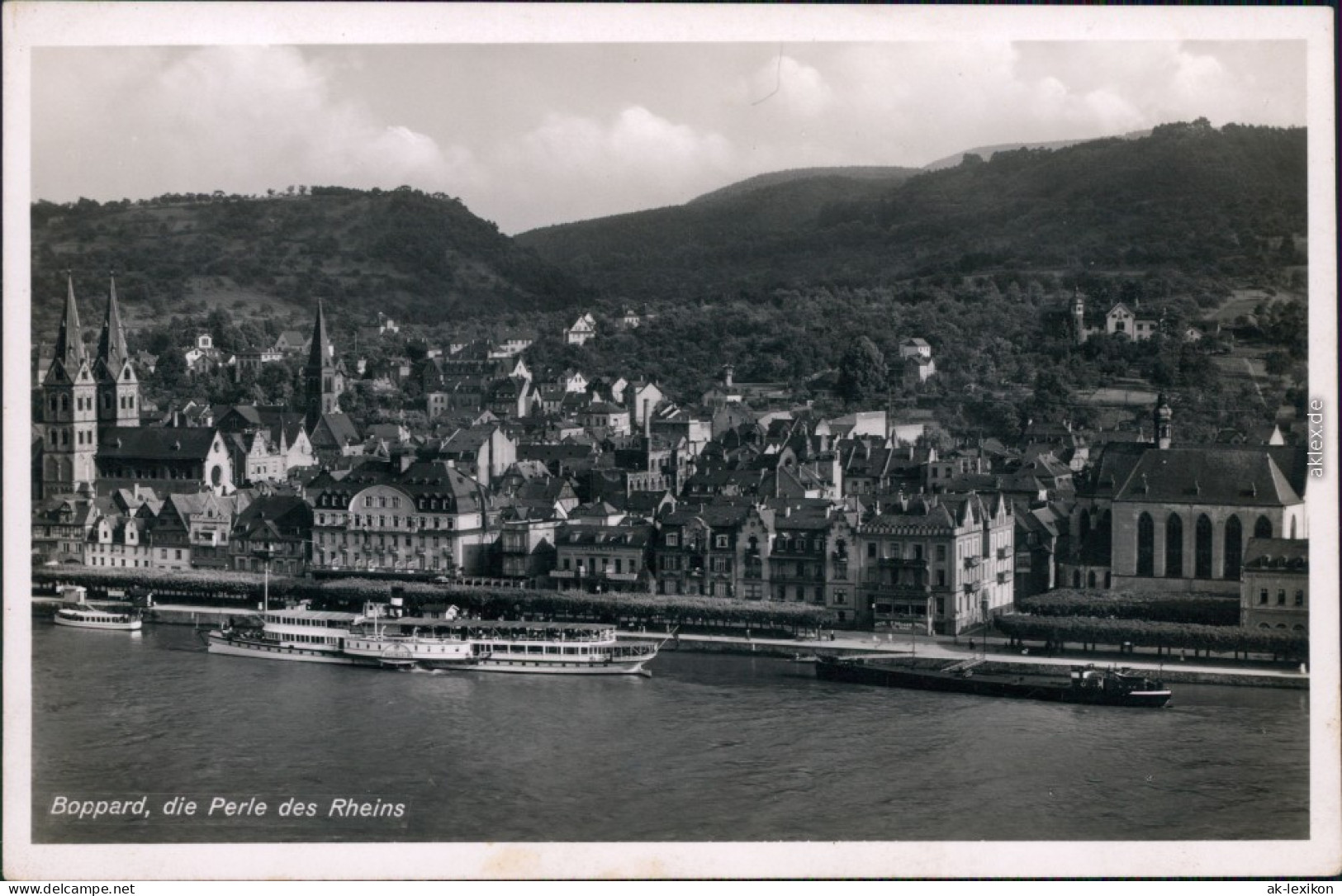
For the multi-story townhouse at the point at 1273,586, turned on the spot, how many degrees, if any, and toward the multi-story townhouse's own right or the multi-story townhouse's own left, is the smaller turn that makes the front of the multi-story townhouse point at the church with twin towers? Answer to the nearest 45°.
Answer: approximately 90° to the multi-story townhouse's own right

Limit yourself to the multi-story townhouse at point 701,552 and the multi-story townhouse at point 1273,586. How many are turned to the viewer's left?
0

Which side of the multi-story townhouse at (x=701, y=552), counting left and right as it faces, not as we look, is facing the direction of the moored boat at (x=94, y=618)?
right

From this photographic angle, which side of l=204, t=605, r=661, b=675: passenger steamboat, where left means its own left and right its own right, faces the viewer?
left

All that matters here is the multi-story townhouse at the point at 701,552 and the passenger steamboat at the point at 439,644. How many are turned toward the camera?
1

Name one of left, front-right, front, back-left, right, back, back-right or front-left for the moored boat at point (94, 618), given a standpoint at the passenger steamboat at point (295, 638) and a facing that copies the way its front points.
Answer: front-right

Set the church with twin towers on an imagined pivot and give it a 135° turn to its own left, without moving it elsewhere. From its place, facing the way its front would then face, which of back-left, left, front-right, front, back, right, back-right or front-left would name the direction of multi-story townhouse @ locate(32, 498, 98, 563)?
back

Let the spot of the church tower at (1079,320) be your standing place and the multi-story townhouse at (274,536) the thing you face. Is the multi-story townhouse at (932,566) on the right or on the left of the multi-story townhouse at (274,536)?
left

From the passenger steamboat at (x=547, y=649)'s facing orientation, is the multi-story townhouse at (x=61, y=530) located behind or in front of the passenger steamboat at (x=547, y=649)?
behind

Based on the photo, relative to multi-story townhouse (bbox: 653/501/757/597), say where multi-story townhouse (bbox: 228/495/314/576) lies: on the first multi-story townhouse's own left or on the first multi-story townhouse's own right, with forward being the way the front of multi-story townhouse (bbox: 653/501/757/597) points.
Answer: on the first multi-story townhouse's own right

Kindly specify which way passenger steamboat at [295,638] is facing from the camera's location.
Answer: facing to the left of the viewer

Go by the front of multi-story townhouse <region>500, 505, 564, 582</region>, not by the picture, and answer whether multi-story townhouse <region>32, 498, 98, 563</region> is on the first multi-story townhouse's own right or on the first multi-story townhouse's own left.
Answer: on the first multi-story townhouse's own right

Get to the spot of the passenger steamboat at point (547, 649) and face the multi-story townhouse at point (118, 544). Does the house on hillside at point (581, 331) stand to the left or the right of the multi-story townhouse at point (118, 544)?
right

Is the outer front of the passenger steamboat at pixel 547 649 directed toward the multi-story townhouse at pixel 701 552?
no

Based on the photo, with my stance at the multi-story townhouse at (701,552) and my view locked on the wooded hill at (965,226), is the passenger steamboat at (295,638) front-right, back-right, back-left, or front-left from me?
back-left

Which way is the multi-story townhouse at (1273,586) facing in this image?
toward the camera

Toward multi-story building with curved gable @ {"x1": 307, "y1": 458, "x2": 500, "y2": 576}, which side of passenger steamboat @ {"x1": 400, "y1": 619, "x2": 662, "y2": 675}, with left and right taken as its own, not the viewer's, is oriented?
left
